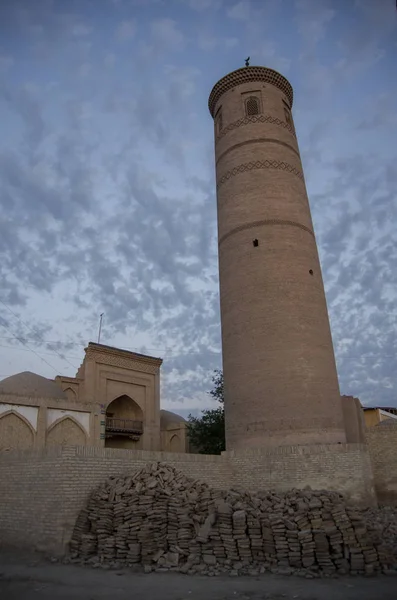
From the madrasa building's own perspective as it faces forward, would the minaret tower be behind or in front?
in front

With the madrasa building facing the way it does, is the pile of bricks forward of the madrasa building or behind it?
forward

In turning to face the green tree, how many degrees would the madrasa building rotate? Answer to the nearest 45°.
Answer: approximately 45° to its left

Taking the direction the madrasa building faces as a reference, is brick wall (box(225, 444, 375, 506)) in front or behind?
in front

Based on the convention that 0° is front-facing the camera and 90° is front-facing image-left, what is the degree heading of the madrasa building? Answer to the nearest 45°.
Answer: approximately 315°
